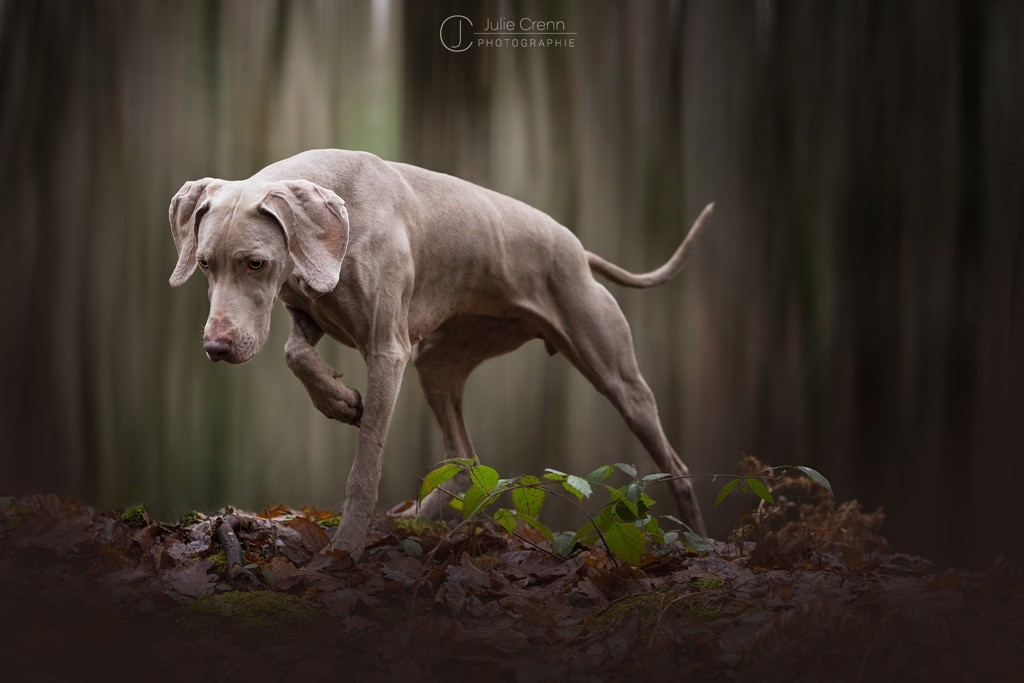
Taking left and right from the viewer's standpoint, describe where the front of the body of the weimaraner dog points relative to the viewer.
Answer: facing the viewer and to the left of the viewer

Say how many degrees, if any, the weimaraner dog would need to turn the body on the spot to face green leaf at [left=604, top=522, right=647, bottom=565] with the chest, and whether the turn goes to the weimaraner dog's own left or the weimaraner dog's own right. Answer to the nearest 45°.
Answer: approximately 90° to the weimaraner dog's own left

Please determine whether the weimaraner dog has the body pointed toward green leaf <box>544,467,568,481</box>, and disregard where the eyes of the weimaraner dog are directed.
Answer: no

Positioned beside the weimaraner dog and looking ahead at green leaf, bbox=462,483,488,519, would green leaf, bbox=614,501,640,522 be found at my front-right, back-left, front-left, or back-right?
front-left

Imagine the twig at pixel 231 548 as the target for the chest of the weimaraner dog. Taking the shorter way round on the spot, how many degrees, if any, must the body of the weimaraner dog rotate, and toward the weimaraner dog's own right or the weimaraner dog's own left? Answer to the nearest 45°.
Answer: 0° — it already faces it

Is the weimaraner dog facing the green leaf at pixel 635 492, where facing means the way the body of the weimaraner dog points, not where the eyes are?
no

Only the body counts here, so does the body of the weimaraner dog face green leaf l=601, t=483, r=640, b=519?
no
